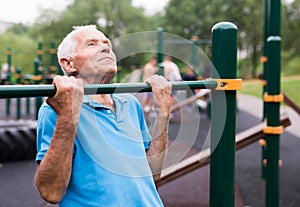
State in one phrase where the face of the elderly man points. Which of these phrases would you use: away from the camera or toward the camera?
toward the camera

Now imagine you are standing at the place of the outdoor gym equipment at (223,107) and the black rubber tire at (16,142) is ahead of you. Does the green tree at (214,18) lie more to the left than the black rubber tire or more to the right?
right

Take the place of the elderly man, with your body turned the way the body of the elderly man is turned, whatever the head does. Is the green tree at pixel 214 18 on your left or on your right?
on your left

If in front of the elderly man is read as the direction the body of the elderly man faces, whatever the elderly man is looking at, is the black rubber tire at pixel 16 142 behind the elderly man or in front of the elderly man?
behind

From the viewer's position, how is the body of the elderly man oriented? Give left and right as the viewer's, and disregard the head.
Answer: facing the viewer and to the right of the viewer

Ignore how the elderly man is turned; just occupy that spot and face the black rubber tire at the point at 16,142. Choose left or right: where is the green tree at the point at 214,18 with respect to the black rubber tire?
right
